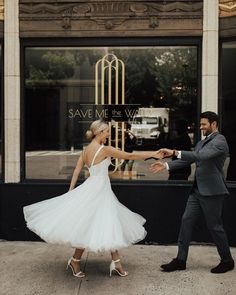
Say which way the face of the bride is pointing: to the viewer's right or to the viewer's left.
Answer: to the viewer's right

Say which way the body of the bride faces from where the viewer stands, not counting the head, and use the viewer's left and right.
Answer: facing away from the viewer and to the right of the viewer

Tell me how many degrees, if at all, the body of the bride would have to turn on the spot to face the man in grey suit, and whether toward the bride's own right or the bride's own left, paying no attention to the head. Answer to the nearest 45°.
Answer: approximately 45° to the bride's own right

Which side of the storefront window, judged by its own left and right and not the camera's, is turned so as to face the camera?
front

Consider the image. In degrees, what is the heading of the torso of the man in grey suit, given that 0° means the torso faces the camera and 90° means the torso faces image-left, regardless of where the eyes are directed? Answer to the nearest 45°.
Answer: approximately 90°

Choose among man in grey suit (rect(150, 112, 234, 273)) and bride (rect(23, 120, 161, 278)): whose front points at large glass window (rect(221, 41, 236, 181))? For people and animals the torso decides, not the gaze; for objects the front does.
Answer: the bride

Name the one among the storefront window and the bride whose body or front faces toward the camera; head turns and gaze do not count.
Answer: the storefront window

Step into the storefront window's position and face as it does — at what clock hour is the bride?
The bride is roughly at 12 o'clock from the storefront window.

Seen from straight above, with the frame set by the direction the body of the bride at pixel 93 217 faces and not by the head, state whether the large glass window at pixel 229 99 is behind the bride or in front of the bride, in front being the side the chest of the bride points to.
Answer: in front

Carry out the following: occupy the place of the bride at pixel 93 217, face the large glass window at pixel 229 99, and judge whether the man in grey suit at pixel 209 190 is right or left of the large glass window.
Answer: right

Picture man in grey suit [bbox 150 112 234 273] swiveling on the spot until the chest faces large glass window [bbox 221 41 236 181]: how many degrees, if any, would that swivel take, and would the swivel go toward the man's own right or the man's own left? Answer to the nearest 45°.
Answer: approximately 90° to the man's own right

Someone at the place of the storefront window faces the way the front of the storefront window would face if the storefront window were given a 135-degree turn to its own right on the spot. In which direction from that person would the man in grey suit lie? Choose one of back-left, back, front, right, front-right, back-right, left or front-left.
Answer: back

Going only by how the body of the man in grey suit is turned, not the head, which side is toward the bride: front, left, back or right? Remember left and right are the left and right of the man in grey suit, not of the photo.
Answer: front
